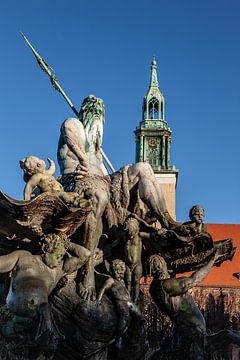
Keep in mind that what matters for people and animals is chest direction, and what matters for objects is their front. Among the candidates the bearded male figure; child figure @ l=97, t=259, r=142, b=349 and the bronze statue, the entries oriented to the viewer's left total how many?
0

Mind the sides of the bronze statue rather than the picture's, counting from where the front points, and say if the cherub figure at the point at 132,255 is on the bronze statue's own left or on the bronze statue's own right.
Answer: on the bronze statue's own left

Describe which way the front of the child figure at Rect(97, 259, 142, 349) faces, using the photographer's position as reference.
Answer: facing the viewer and to the right of the viewer

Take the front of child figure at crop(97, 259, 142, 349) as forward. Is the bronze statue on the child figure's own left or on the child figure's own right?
on the child figure's own right

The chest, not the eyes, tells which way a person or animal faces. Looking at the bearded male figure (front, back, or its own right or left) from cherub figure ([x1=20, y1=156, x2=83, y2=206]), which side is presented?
right

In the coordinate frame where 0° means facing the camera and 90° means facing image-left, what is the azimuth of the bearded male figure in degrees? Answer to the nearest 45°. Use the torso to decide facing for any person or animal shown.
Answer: approximately 315°

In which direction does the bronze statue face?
toward the camera
